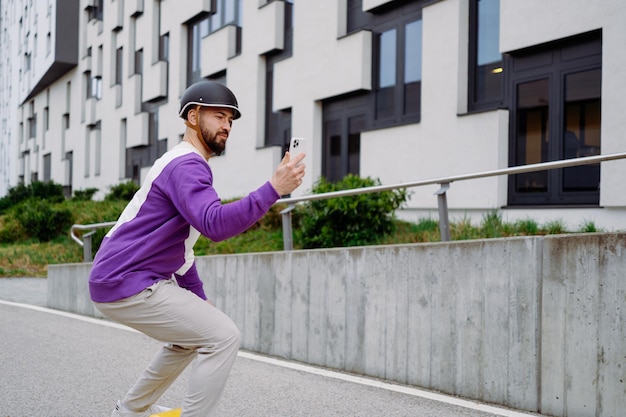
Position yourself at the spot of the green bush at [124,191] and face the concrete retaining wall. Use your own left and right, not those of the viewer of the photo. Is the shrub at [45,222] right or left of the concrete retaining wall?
right

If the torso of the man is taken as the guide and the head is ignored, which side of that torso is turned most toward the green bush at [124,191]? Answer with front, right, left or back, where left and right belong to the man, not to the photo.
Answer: left

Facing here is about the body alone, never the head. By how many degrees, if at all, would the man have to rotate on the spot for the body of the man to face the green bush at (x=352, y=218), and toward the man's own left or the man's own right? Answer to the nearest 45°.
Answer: approximately 90° to the man's own left

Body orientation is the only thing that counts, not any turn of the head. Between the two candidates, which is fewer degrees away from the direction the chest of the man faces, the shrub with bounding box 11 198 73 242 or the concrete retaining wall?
the concrete retaining wall

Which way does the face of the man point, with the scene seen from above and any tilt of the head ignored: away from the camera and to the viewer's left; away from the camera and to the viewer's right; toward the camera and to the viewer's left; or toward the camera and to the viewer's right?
toward the camera and to the viewer's right

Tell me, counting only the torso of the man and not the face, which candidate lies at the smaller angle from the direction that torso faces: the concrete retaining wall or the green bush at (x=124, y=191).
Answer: the concrete retaining wall

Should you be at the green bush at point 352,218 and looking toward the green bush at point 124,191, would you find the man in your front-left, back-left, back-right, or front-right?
back-left

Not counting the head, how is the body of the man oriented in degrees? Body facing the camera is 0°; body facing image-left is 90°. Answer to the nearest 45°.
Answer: approximately 270°
